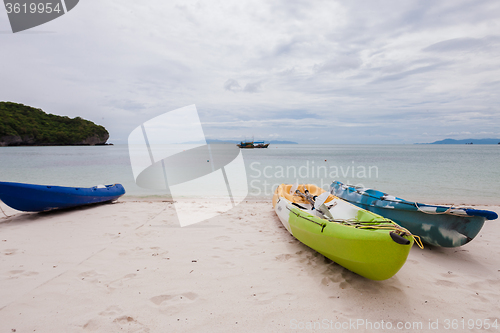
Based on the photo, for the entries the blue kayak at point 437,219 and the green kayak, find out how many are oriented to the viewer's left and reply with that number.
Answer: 0

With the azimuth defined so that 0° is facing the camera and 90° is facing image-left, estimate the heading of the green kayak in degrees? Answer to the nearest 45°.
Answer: approximately 315°

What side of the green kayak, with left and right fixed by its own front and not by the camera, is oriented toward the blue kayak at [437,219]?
left

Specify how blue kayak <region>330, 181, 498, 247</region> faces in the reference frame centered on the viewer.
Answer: facing the viewer and to the right of the viewer

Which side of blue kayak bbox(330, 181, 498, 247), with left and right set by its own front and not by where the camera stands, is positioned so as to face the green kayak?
right

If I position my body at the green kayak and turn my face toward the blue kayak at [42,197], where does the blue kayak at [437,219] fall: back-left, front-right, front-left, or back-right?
back-right

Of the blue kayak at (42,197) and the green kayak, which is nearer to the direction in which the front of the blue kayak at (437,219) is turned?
the green kayak
